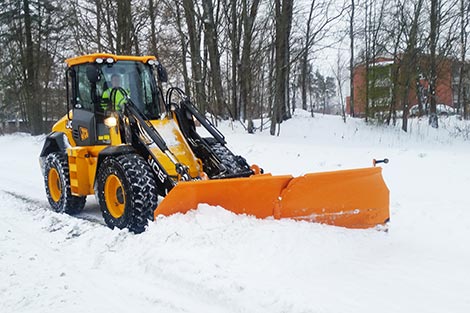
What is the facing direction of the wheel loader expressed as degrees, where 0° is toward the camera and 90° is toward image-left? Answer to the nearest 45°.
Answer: approximately 315°

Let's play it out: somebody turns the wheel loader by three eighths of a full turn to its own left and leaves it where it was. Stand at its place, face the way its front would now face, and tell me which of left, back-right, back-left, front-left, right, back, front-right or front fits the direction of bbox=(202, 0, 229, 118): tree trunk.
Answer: front

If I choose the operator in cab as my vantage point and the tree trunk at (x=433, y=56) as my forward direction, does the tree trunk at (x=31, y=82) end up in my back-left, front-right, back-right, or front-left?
front-left

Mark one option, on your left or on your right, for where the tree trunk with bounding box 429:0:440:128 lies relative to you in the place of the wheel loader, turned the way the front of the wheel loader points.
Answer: on your left

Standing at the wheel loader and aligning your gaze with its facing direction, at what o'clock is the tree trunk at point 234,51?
The tree trunk is roughly at 8 o'clock from the wheel loader.

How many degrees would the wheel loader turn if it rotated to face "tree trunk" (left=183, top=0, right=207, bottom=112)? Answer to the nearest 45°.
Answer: approximately 135° to its left

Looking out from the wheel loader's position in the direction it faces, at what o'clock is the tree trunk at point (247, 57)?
The tree trunk is roughly at 8 o'clock from the wheel loader.

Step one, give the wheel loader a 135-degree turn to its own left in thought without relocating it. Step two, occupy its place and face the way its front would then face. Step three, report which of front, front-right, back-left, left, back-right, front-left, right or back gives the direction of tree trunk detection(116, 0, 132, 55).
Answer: front

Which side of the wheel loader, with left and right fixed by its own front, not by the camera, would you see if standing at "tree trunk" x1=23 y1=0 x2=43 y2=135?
back
